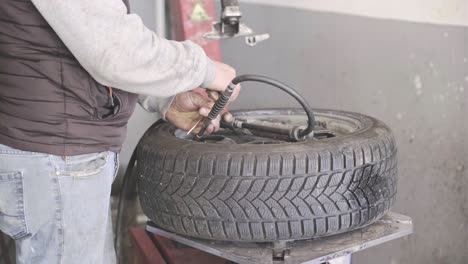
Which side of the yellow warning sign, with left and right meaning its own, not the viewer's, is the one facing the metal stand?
front

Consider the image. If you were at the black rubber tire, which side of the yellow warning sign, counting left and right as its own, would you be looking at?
front

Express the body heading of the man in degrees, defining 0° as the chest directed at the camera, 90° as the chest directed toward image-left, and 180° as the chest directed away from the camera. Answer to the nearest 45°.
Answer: approximately 270°

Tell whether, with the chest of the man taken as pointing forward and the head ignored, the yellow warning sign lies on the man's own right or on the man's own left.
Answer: on the man's own left

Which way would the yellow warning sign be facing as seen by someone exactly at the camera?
facing the viewer

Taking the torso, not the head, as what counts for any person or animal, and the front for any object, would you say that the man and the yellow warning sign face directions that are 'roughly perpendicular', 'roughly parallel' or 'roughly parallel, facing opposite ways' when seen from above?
roughly perpendicular

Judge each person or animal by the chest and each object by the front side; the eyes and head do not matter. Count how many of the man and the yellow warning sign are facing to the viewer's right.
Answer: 1
